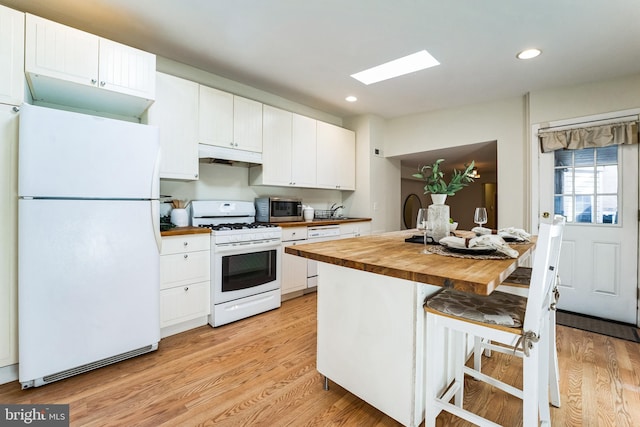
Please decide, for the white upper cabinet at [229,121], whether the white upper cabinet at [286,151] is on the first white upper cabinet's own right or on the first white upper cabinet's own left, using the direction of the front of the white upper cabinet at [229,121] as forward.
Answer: on the first white upper cabinet's own left

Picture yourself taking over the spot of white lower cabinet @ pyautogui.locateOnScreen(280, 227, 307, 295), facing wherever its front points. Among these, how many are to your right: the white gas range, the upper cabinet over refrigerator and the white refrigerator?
3

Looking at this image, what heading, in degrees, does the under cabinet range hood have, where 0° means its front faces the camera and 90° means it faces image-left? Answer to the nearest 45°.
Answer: approximately 315°

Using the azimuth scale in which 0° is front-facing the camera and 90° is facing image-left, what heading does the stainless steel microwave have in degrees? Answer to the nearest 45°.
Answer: approximately 315°

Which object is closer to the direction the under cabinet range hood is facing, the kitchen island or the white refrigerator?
the kitchen island

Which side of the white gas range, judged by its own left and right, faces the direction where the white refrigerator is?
right

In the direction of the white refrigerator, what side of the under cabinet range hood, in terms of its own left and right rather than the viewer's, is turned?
right

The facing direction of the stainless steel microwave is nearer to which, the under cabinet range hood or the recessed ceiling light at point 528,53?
the recessed ceiling light
